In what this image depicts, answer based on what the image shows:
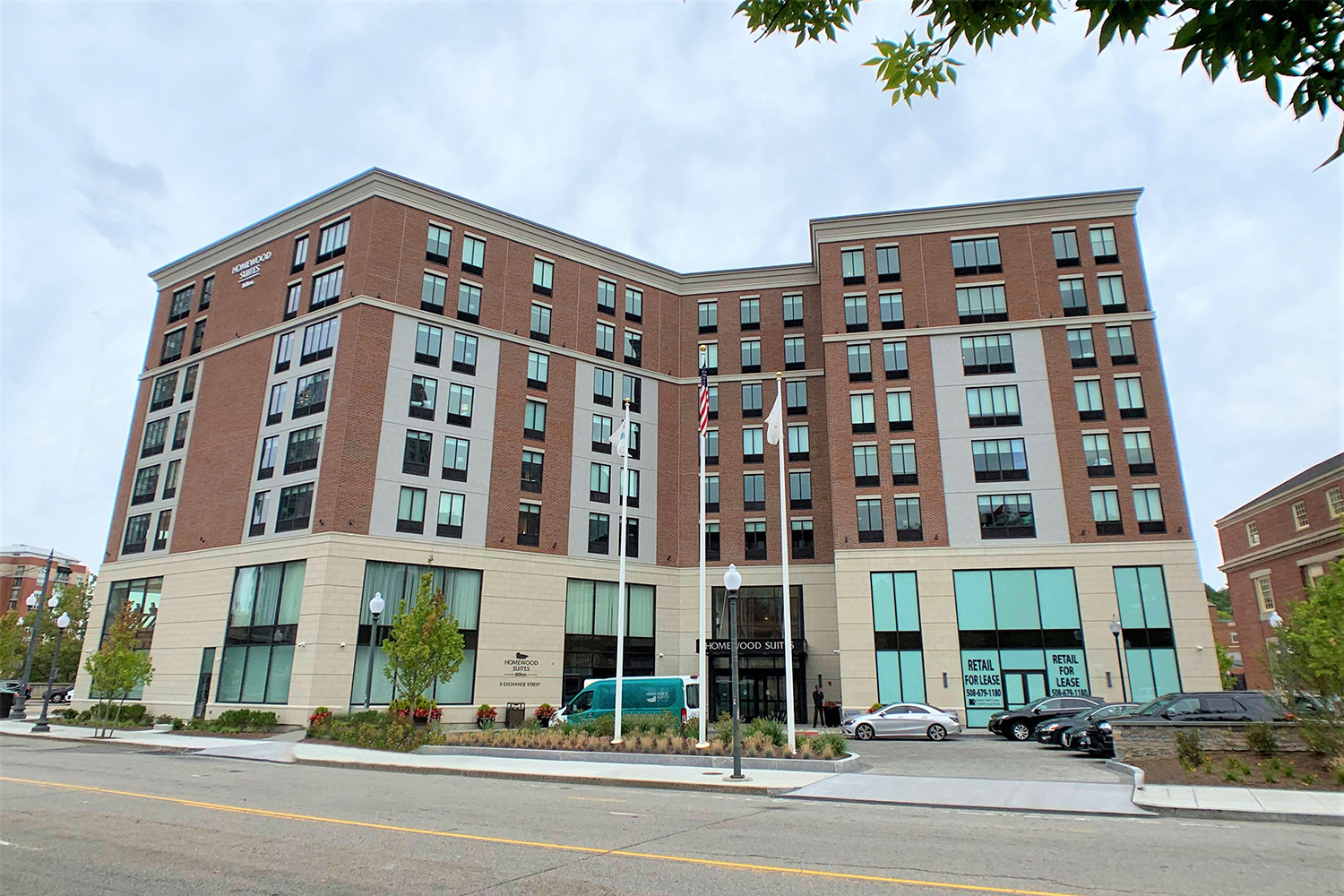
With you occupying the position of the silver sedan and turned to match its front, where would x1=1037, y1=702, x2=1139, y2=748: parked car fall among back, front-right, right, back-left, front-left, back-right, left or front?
back-left

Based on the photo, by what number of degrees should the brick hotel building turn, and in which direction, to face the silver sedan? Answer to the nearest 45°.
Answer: approximately 45° to its left

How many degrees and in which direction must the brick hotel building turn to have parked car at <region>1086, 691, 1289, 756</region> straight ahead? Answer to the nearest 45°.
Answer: approximately 45° to its left

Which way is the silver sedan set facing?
to the viewer's left

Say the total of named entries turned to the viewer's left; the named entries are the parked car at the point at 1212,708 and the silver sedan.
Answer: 2

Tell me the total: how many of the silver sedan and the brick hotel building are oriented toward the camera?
1

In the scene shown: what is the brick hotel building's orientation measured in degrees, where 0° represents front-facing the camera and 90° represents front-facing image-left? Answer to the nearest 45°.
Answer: approximately 0°

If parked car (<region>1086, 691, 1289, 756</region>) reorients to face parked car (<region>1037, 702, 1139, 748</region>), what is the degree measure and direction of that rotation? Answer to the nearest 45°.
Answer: approximately 45° to its right

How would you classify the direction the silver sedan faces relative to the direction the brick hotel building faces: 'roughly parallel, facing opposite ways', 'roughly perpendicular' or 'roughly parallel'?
roughly perpendicular

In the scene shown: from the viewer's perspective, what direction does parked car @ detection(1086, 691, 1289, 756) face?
to the viewer's left

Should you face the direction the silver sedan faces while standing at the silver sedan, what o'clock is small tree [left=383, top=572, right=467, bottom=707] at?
The small tree is roughly at 11 o'clock from the silver sedan.
